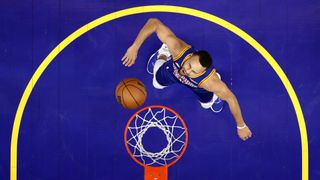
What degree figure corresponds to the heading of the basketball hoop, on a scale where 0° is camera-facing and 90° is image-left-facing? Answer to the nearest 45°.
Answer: approximately 180°

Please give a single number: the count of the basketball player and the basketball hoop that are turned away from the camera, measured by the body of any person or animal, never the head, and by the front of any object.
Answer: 1

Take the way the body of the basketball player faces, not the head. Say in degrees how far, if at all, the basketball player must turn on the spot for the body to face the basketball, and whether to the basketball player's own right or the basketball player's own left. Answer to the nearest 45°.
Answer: approximately 45° to the basketball player's own right

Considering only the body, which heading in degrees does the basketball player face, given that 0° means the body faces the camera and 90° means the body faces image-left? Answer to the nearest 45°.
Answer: approximately 45°

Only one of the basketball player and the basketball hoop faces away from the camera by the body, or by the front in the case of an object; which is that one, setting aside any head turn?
the basketball hoop
